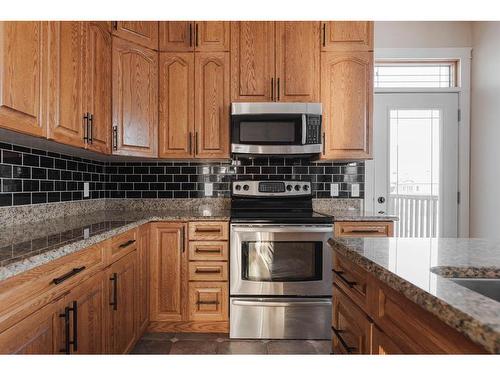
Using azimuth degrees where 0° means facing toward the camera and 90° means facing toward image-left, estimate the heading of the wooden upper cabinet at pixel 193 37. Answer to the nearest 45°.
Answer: approximately 0°

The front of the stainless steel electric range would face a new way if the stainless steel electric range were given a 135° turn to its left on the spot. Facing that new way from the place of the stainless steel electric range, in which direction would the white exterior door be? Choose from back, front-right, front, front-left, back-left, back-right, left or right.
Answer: front

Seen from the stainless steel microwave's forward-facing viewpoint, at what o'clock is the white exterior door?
The white exterior door is roughly at 8 o'clock from the stainless steel microwave.
